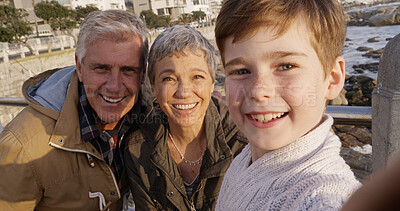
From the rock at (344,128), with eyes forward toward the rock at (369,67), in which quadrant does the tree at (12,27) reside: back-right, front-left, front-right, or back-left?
front-left

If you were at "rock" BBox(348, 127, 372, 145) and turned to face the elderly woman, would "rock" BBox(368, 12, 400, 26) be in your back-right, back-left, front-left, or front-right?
back-right

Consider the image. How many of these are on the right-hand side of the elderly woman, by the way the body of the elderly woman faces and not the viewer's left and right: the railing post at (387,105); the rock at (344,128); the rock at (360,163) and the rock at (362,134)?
0

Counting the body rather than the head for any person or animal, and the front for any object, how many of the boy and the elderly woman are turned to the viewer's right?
0

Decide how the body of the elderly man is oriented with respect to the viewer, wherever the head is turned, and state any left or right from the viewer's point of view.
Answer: facing the viewer and to the right of the viewer

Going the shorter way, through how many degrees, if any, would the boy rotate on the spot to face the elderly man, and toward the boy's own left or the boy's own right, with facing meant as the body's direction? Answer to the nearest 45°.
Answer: approximately 90° to the boy's own right

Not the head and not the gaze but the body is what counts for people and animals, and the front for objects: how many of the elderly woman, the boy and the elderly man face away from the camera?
0

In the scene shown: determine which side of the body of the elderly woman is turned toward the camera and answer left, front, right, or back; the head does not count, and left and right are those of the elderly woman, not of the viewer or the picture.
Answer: front

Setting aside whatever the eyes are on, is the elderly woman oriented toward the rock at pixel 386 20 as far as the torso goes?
no

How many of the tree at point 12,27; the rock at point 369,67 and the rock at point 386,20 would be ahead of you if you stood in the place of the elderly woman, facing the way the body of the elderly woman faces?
0

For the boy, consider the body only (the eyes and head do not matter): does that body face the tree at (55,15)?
no

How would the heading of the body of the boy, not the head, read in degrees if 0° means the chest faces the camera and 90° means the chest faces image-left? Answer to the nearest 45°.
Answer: approximately 45°

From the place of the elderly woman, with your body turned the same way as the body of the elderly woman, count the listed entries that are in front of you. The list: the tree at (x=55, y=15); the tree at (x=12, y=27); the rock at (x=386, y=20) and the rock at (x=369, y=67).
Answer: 0

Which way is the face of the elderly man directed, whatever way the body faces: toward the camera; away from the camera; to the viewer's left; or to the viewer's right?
toward the camera

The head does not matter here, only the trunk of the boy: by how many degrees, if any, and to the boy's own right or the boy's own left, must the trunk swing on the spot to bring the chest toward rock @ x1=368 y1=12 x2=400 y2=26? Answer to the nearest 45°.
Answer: approximately 135° to the boy's own right

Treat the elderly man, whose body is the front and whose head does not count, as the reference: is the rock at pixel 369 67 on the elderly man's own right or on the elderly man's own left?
on the elderly man's own left
